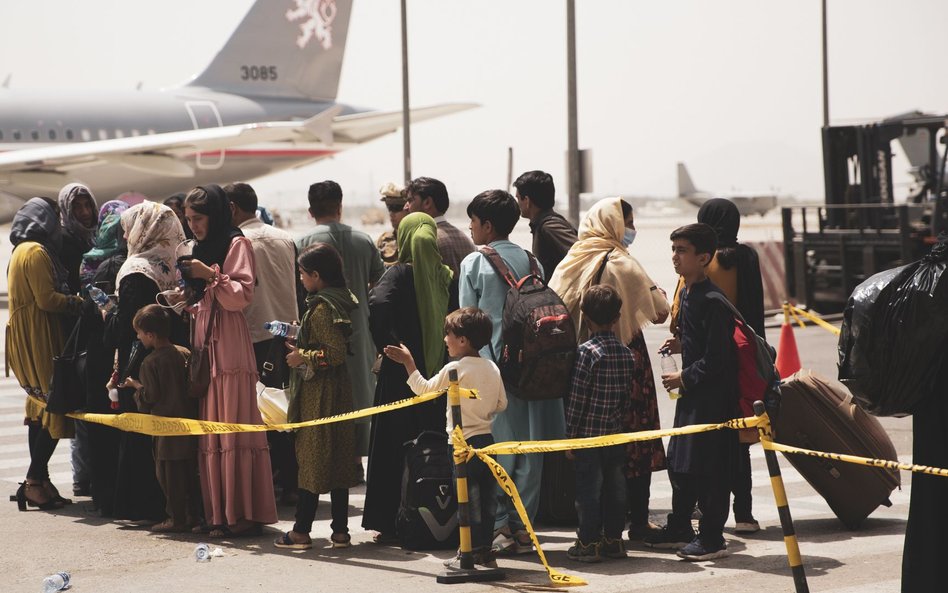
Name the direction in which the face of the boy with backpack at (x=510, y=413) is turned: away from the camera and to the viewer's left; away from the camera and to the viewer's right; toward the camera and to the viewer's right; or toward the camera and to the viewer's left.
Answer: away from the camera and to the viewer's left

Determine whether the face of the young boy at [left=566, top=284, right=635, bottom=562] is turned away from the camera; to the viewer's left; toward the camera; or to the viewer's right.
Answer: away from the camera

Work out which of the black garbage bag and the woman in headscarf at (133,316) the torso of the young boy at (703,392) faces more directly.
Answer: the woman in headscarf

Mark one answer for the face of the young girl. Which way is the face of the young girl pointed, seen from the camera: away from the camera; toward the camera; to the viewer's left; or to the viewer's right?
to the viewer's left

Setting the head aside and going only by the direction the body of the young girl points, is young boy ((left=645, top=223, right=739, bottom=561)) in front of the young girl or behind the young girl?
behind

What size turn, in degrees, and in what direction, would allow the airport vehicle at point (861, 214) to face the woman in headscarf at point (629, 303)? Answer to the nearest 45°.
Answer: approximately 45° to its left

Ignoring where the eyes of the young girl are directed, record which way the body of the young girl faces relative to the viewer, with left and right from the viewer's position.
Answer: facing to the left of the viewer

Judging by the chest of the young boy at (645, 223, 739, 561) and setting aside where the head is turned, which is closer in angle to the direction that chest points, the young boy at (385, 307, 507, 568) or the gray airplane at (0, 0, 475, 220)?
the young boy

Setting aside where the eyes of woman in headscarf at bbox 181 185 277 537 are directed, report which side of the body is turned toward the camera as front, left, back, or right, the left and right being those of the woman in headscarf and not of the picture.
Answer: left

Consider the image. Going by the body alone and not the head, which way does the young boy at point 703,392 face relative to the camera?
to the viewer's left
